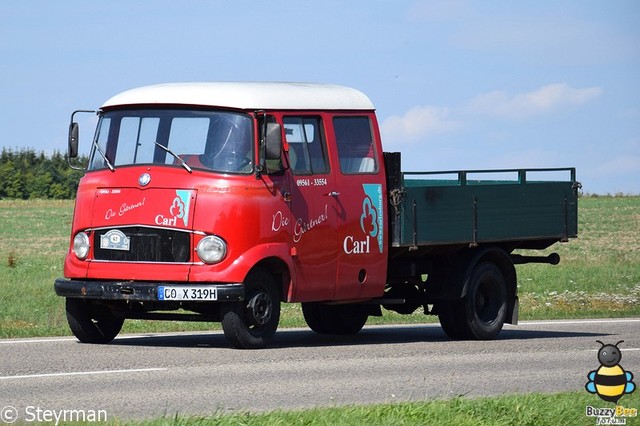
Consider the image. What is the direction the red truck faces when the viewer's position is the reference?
facing the viewer and to the left of the viewer
